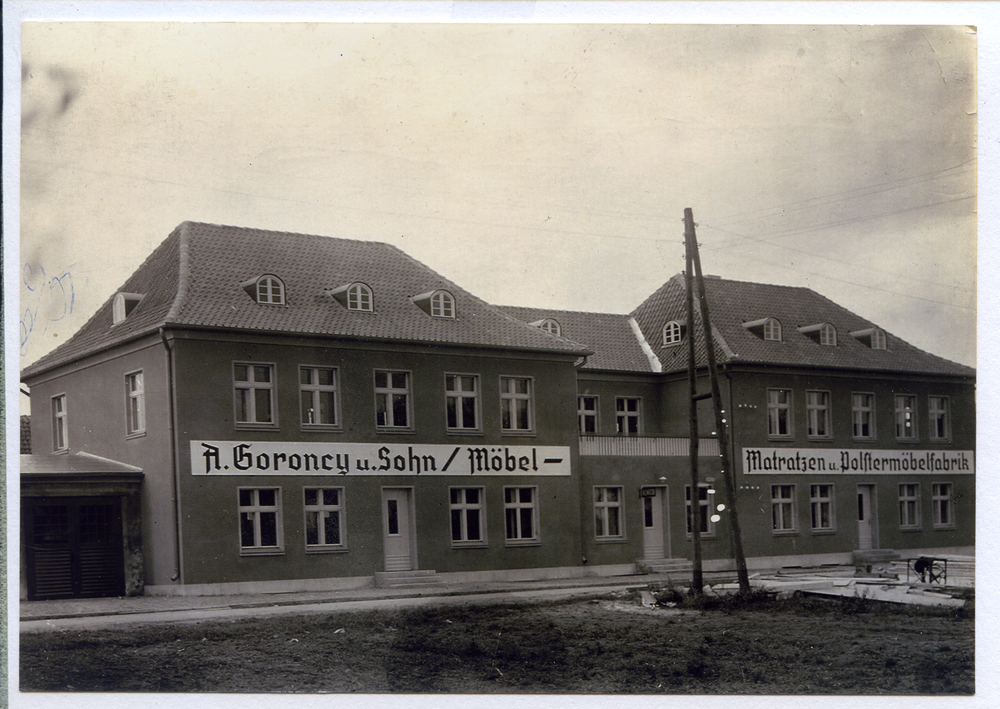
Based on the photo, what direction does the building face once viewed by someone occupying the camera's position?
facing the viewer and to the right of the viewer
